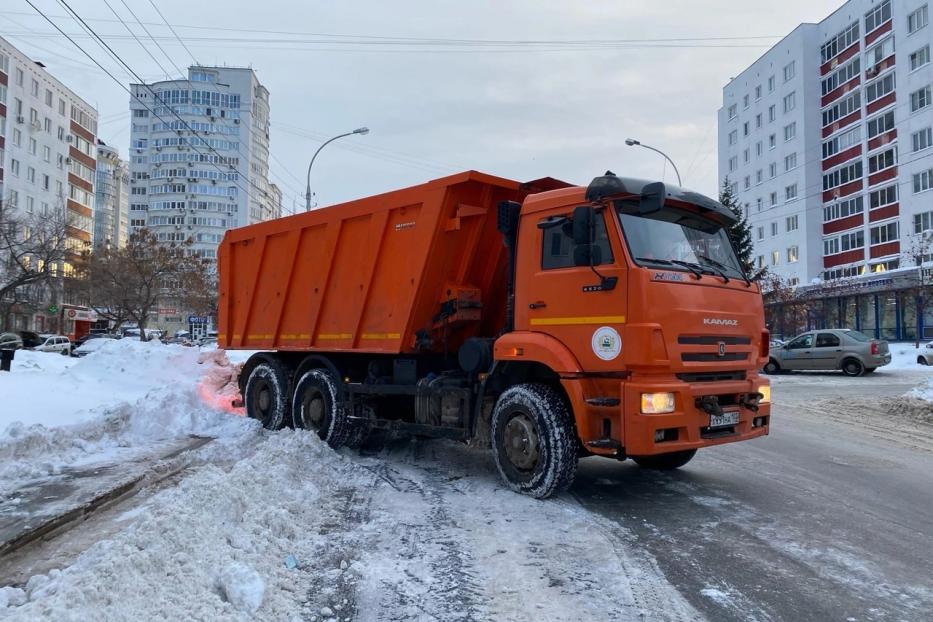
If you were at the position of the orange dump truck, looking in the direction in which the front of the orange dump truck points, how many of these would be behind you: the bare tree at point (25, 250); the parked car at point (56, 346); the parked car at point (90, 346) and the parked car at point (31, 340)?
4

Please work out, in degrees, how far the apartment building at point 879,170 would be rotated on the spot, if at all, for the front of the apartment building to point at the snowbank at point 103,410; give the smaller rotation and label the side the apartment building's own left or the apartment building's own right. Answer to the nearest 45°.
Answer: approximately 45° to the apartment building's own left

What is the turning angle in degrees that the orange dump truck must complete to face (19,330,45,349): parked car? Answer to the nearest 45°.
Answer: approximately 180°

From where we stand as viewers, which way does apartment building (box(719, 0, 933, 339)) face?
facing the viewer and to the left of the viewer

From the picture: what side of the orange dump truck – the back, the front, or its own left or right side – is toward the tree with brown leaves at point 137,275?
back

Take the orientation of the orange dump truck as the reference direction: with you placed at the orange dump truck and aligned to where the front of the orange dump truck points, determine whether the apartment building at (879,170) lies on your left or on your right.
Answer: on your left

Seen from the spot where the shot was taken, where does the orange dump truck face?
facing the viewer and to the right of the viewer

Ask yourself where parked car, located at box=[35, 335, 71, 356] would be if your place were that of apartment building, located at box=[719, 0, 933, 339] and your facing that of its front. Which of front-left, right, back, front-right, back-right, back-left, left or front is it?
front

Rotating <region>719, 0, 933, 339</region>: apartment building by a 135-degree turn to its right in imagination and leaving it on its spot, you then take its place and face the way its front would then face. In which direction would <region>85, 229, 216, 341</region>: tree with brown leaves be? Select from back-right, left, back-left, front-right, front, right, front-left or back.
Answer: back-left

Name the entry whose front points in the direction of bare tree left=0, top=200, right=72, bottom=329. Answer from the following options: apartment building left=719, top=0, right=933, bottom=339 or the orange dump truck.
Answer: the apartment building

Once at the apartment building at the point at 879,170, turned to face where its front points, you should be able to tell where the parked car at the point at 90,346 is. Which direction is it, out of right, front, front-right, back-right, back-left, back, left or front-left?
front

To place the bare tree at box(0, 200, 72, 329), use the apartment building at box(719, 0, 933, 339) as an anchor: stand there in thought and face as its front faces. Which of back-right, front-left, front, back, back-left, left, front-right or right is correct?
front

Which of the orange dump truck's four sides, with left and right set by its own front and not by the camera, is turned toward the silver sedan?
left

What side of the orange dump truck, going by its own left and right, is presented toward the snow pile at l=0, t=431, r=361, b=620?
right

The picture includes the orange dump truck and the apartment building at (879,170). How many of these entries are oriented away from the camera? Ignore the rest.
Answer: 0

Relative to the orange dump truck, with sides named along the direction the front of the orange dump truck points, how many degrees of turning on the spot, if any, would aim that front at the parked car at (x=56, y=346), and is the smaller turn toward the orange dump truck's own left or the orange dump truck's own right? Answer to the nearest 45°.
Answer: approximately 180°
